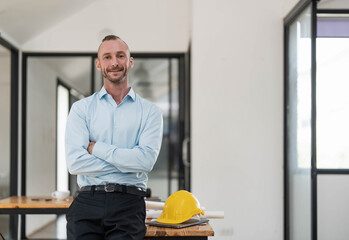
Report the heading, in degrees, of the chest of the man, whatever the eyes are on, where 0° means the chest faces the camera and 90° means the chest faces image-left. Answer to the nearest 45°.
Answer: approximately 0°
